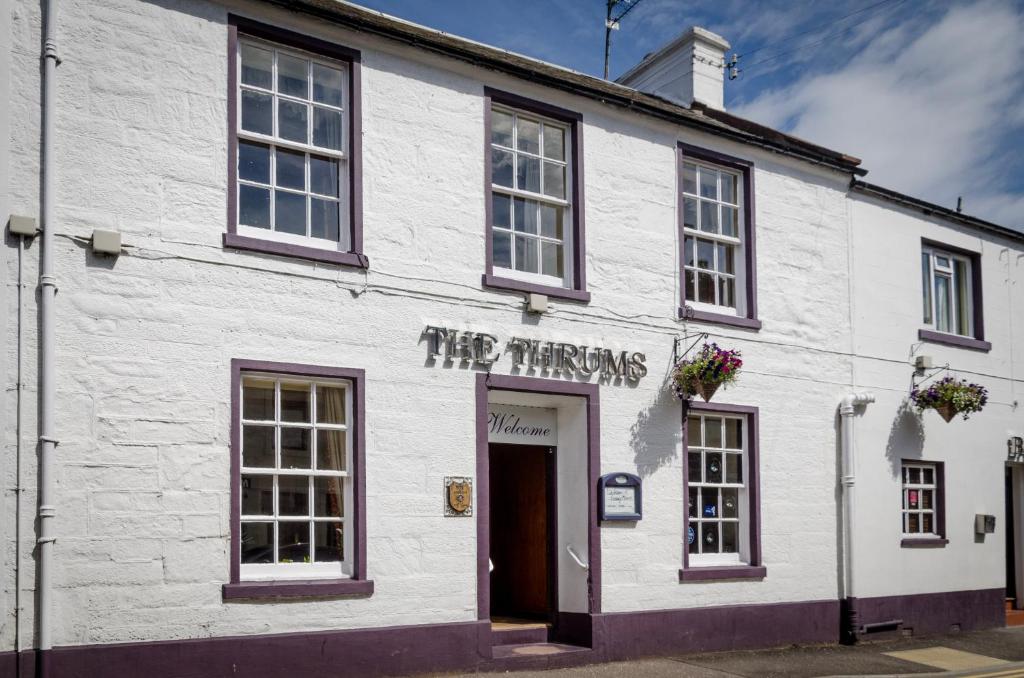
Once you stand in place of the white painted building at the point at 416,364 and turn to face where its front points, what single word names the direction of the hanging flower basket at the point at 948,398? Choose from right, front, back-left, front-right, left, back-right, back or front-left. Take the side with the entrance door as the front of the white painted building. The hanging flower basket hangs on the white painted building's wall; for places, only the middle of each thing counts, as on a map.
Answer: left
